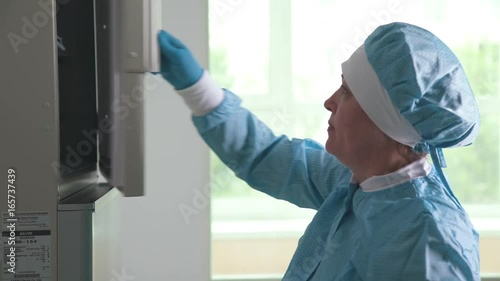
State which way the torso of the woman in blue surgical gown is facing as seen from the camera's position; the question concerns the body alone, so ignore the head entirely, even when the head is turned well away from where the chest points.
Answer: to the viewer's left

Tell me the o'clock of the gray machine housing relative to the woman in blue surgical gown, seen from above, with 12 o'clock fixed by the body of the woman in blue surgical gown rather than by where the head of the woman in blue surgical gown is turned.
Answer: The gray machine housing is roughly at 11 o'clock from the woman in blue surgical gown.
